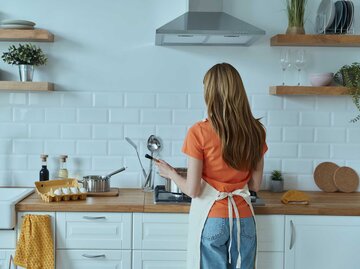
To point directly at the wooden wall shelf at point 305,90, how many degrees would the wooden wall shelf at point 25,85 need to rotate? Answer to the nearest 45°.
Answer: approximately 90° to its left

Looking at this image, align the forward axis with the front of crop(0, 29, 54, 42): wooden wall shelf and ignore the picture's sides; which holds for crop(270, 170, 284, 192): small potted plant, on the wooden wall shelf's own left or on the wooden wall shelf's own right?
on the wooden wall shelf's own left

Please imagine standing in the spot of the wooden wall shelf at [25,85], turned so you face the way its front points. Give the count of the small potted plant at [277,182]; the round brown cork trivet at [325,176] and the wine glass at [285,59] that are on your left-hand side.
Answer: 3

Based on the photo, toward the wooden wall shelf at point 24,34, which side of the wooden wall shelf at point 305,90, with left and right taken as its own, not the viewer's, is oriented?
right

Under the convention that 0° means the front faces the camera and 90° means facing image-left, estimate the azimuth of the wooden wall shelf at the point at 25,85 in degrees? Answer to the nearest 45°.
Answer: approximately 0°

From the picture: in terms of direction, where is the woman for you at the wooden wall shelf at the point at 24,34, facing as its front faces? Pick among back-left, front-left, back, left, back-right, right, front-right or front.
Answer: front-left

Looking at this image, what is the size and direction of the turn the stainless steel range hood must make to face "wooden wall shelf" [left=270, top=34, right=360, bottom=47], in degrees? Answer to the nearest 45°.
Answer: approximately 90° to its left

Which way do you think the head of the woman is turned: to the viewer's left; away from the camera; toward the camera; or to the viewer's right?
away from the camera

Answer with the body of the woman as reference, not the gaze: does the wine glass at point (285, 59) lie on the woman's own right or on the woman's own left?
on the woman's own right

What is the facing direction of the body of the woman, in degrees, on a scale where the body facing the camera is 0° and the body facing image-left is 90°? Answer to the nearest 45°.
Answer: approximately 135°
